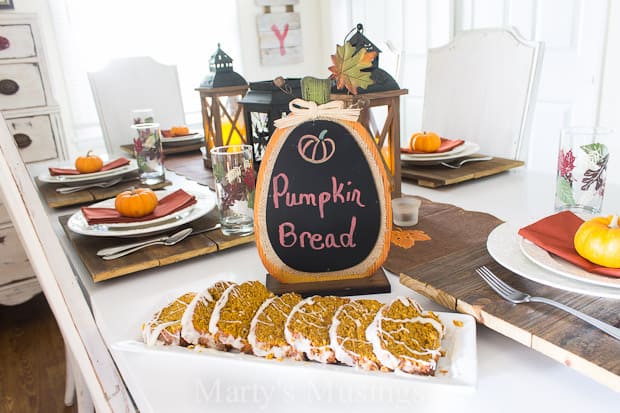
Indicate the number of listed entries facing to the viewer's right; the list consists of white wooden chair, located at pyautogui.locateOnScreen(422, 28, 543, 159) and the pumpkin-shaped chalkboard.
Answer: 0

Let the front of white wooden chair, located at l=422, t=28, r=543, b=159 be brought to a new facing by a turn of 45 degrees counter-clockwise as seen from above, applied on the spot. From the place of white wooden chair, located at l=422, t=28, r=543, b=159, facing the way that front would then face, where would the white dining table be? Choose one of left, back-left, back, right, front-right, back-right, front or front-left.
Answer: front

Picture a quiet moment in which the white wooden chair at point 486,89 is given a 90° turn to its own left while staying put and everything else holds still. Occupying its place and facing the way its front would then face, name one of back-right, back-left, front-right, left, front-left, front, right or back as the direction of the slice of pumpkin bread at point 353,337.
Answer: front-right

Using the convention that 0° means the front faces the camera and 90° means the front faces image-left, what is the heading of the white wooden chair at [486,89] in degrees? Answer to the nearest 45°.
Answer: approximately 45°

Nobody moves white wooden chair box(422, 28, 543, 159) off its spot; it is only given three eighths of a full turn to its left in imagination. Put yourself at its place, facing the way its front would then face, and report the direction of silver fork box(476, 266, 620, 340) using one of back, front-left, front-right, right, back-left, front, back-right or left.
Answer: right

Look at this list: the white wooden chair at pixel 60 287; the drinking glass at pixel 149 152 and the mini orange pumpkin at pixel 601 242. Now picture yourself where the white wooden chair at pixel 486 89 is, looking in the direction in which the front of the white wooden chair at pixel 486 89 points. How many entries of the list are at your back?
0

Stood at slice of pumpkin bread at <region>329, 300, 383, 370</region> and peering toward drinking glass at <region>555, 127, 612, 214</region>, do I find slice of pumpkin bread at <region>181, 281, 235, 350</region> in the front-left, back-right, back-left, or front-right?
back-left

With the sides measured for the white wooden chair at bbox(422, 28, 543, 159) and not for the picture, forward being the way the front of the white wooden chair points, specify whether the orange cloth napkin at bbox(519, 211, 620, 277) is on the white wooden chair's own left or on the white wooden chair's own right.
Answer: on the white wooden chair's own left

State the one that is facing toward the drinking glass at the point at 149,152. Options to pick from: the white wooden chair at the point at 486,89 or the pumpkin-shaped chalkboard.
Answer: the white wooden chair

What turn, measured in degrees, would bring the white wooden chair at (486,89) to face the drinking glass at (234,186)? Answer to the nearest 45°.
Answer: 0° — it already faces it

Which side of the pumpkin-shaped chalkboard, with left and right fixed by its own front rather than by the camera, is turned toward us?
front

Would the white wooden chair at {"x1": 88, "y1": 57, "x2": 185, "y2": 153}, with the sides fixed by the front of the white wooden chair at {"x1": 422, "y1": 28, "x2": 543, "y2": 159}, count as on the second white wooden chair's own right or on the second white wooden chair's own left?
on the second white wooden chair's own right
